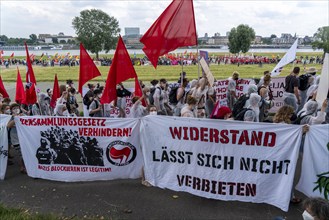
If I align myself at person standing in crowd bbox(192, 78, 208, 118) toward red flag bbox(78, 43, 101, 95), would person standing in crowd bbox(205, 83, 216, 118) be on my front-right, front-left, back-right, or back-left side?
back-right

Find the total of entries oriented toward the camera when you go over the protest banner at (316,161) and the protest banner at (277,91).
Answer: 2

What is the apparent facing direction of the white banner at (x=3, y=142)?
toward the camera

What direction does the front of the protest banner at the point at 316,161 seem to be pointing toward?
toward the camera

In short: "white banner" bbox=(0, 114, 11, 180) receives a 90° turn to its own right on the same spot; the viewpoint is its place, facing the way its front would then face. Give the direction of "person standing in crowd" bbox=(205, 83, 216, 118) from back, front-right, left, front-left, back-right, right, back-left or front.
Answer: back

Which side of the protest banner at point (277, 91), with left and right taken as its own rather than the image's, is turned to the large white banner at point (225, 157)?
front

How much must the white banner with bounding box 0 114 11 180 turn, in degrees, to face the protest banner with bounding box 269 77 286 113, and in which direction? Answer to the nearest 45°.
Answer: approximately 90° to its left

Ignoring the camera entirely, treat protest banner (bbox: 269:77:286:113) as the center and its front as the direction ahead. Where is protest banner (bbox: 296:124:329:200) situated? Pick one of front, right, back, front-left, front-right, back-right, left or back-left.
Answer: front

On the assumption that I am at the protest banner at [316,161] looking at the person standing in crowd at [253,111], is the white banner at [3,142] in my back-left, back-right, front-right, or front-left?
front-left

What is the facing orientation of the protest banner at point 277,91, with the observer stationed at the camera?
facing the viewer

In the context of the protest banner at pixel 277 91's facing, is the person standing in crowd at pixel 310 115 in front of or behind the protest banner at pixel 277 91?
in front

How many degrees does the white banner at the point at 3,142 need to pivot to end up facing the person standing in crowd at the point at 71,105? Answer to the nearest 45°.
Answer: approximately 135° to its left

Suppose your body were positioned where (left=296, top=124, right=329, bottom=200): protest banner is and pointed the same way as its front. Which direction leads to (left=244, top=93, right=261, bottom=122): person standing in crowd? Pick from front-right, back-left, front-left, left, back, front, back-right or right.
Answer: back-right
